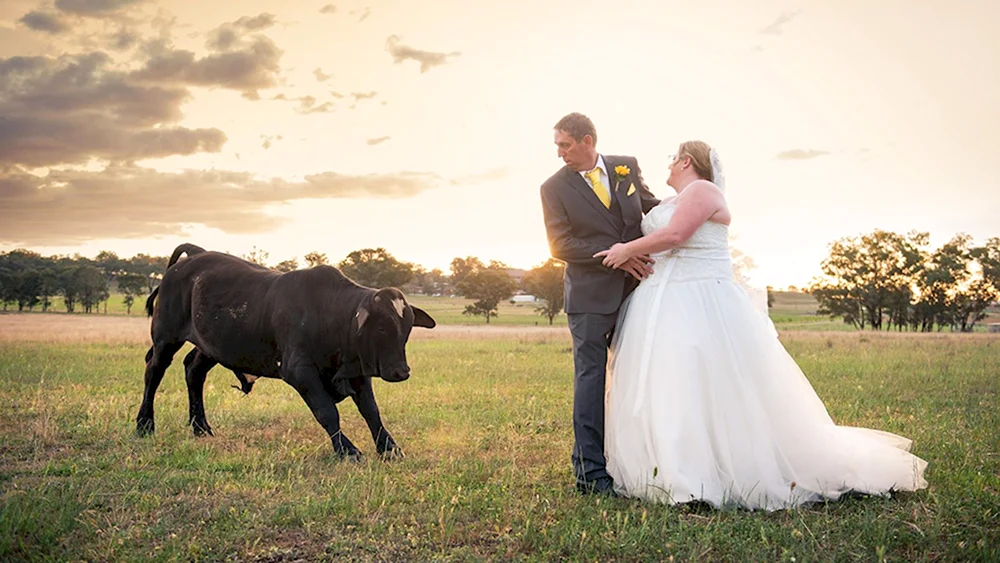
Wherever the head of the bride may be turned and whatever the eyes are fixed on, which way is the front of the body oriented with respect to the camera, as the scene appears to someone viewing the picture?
to the viewer's left

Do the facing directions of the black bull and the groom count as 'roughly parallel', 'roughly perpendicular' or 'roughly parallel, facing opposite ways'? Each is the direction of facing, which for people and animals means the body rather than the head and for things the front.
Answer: roughly parallel

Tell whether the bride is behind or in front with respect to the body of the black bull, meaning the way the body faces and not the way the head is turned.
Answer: in front

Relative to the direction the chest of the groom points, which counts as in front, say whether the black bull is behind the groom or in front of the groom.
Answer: behind

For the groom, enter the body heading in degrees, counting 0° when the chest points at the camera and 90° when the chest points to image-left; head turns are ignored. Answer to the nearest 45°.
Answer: approximately 315°

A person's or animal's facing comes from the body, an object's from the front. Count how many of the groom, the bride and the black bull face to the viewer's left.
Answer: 1

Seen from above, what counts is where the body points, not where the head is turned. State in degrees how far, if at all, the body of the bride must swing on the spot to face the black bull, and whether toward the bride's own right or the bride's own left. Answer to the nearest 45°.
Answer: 0° — they already face it

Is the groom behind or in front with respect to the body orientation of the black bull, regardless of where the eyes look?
in front

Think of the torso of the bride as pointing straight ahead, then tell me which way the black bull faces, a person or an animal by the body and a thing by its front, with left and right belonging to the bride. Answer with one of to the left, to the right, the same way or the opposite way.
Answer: the opposite way
